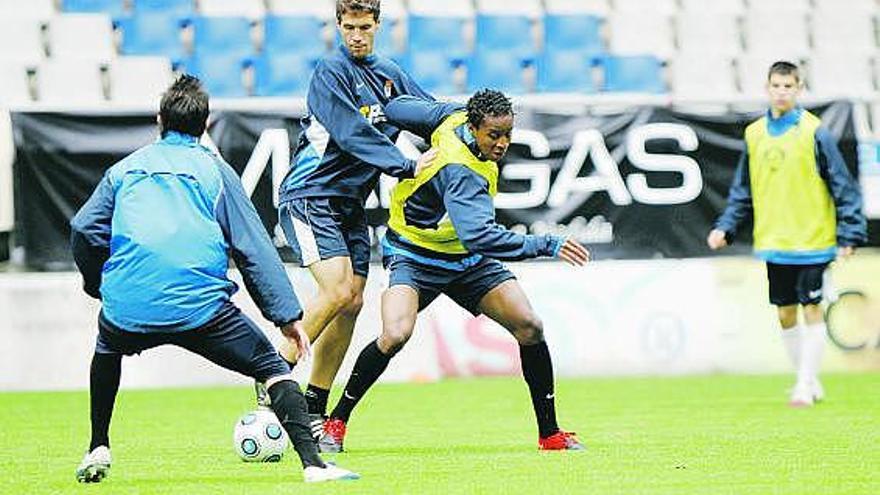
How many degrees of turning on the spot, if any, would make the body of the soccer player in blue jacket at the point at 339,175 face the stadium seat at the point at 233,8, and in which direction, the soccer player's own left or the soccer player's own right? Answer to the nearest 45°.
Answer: approximately 135° to the soccer player's own left

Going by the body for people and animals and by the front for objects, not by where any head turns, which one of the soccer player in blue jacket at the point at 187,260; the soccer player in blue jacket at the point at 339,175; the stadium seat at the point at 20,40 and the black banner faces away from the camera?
the soccer player in blue jacket at the point at 187,260

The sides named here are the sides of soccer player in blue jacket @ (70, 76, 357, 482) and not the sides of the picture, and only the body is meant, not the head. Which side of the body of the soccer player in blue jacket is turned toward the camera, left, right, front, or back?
back

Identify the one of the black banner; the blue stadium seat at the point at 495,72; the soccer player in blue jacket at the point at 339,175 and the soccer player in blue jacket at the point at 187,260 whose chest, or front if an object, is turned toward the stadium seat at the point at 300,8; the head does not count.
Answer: the soccer player in blue jacket at the point at 187,260

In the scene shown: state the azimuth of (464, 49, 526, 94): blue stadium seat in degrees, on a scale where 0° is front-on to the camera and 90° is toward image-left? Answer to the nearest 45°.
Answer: approximately 0°

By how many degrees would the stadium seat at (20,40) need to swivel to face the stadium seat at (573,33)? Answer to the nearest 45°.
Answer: approximately 90° to its left

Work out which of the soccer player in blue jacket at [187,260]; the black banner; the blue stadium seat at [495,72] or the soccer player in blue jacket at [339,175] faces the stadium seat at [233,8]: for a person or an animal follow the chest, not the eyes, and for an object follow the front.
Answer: the soccer player in blue jacket at [187,260]

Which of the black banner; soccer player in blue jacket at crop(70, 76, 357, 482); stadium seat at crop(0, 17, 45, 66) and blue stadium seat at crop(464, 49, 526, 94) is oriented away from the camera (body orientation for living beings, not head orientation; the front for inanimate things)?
the soccer player in blue jacket

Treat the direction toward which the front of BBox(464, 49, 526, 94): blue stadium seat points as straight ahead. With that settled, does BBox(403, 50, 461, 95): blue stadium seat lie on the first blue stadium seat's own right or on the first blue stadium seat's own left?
on the first blue stadium seat's own right

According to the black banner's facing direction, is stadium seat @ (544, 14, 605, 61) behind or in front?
behind

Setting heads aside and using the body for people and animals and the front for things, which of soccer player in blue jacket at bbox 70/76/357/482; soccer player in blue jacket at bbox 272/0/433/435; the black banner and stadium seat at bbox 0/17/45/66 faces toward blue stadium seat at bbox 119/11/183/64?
soccer player in blue jacket at bbox 70/76/357/482
